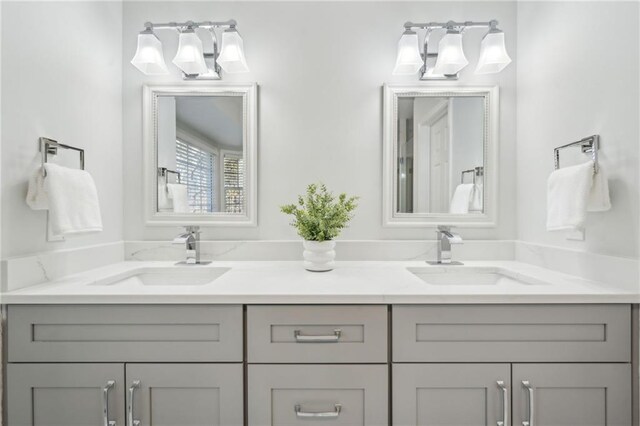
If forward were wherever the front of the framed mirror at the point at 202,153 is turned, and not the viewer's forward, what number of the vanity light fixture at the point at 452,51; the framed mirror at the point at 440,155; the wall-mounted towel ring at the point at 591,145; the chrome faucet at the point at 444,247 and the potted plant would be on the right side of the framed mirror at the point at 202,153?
0

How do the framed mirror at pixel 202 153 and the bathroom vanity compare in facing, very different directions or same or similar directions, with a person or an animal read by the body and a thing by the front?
same or similar directions

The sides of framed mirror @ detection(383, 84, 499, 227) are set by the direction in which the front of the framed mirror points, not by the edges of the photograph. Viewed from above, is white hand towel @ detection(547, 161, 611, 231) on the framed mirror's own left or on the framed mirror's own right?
on the framed mirror's own left

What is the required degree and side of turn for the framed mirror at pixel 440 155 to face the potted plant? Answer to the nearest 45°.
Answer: approximately 45° to its right

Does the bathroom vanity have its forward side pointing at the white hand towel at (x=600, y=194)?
no

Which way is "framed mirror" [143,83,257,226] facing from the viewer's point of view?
toward the camera

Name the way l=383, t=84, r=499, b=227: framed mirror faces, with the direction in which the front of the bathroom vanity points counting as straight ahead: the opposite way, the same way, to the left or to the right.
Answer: the same way

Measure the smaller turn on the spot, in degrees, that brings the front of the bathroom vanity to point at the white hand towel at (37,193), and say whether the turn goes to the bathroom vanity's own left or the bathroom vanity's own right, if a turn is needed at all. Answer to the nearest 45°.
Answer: approximately 90° to the bathroom vanity's own right

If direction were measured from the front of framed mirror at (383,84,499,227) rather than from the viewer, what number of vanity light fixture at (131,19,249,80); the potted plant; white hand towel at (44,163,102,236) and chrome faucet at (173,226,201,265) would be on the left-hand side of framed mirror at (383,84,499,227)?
0

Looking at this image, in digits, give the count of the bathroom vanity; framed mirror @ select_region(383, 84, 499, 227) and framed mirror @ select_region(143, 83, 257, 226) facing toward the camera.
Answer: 3

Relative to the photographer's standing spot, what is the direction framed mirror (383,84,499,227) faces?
facing the viewer

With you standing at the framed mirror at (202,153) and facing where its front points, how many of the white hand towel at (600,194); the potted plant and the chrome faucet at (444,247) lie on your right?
0

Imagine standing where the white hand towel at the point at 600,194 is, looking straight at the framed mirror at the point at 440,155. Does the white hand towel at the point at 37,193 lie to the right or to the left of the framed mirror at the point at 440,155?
left
